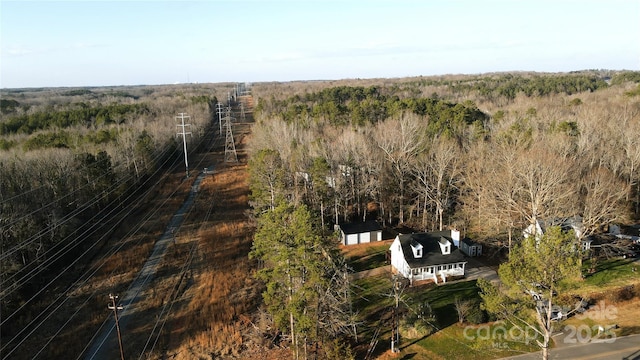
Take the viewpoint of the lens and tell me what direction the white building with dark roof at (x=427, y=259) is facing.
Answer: facing the viewer and to the right of the viewer

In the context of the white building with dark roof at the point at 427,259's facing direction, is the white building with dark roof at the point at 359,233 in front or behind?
behind
